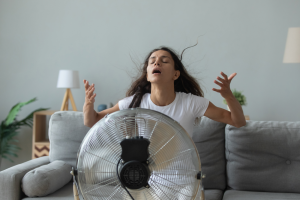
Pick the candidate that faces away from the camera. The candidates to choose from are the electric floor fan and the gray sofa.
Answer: the electric floor fan

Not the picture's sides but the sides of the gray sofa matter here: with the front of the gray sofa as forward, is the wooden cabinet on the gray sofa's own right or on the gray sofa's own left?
on the gray sofa's own right

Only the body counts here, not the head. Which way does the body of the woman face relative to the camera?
toward the camera

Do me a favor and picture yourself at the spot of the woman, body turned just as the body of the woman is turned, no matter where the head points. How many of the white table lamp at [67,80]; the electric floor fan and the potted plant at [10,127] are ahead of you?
1

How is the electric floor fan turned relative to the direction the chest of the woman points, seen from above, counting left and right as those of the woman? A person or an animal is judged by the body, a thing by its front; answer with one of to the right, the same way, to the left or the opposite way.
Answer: the opposite way

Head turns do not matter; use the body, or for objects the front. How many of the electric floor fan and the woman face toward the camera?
1

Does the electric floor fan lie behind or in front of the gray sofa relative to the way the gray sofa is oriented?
in front

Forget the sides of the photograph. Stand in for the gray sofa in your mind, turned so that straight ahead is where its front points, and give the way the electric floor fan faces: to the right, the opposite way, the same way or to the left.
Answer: the opposite way

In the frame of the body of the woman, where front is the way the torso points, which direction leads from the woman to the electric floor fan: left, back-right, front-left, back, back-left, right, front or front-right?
front

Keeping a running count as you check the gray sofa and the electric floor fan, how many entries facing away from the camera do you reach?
1

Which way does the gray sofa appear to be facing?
toward the camera

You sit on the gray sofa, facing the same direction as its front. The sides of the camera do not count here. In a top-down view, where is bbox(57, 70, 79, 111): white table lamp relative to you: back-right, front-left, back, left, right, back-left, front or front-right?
back-right

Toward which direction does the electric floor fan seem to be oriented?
away from the camera

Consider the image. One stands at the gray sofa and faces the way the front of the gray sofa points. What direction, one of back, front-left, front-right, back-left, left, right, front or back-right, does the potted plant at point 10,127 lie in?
back-right
